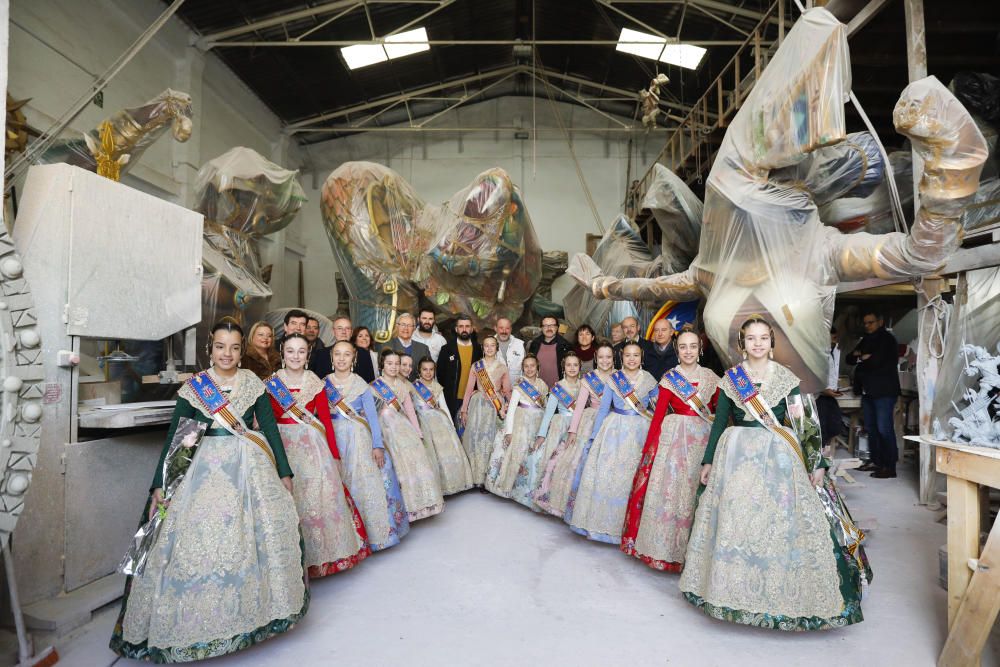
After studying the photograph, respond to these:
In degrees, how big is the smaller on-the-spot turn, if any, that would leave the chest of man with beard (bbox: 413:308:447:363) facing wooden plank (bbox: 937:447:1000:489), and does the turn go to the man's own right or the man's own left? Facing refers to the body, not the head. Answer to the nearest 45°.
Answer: approximately 45° to the man's own left

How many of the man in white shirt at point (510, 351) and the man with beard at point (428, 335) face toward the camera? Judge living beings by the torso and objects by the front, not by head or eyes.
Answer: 2

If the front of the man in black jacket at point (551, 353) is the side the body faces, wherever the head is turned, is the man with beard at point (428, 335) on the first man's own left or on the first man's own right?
on the first man's own right

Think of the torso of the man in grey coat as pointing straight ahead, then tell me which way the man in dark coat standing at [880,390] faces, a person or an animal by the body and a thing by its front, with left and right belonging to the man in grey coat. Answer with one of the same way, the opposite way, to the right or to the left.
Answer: to the right

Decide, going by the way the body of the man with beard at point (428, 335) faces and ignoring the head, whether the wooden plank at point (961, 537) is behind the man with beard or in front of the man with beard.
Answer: in front

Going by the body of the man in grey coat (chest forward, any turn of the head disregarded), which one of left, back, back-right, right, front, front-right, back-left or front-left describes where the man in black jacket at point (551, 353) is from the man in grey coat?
left
